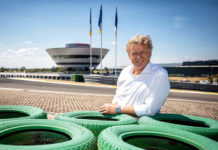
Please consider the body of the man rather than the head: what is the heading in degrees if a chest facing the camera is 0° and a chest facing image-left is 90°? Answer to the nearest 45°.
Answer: approximately 45°

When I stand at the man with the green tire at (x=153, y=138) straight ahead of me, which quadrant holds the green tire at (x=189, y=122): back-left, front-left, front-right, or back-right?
front-left

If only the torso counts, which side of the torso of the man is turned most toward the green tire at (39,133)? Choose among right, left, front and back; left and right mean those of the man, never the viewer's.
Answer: front

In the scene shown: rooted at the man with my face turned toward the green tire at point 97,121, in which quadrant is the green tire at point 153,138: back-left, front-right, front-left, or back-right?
front-left
